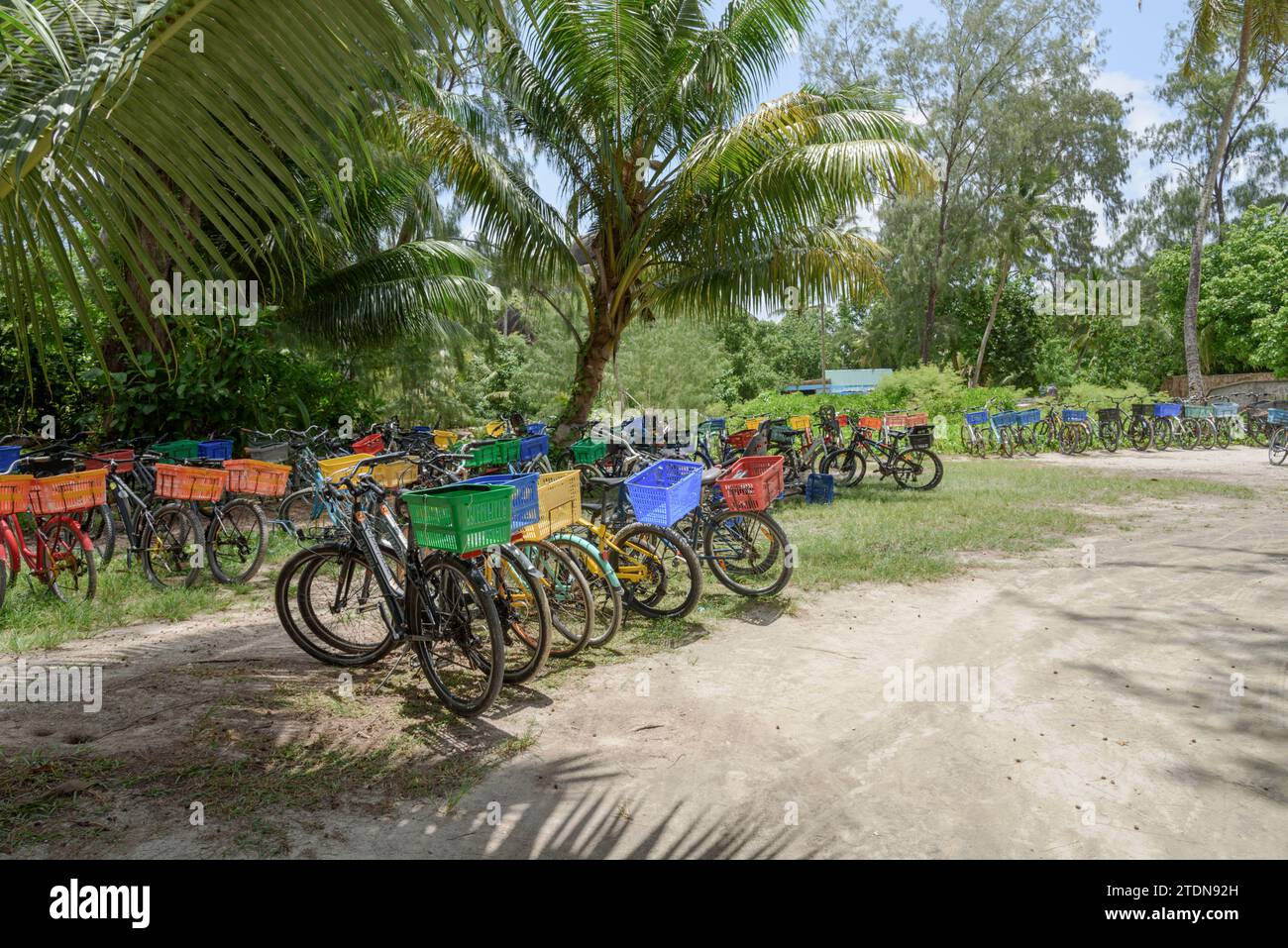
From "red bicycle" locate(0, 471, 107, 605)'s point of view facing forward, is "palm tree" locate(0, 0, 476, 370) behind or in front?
behind
